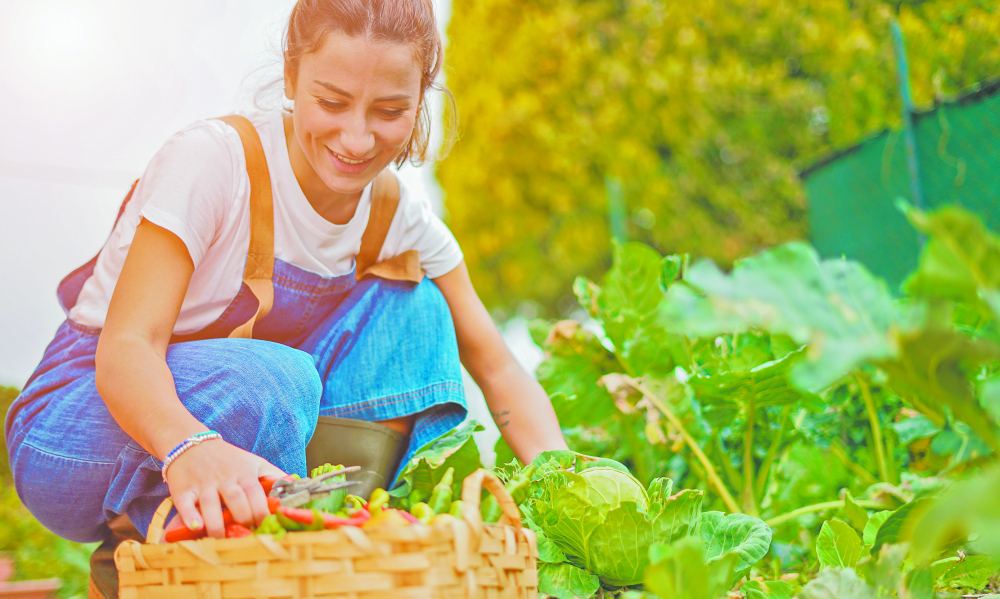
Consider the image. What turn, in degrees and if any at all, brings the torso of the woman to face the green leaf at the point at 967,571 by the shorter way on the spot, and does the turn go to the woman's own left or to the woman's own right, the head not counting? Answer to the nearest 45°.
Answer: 0° — they already face it

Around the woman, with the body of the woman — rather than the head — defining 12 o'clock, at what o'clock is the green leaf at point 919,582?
The green leaf is roughly at 12 o'clock from the woman.

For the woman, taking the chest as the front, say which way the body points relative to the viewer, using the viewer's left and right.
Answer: facing the viewer and to the right of the viewer

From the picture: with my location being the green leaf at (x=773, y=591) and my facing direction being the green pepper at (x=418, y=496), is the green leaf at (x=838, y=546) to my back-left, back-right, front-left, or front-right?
back-right
